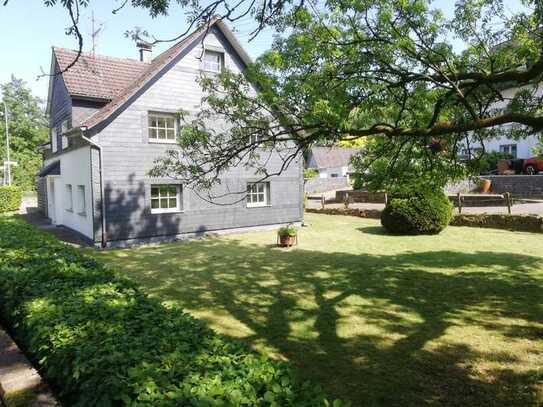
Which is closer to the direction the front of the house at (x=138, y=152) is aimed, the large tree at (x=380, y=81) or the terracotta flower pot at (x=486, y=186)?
the large tree

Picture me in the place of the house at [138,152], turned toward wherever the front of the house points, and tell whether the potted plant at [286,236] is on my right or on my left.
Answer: on my left

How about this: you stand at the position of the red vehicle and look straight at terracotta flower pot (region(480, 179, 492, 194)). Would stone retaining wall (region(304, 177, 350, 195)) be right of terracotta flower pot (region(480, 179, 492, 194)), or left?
right

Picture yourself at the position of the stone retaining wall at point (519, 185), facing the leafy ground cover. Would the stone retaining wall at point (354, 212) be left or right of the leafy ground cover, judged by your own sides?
right

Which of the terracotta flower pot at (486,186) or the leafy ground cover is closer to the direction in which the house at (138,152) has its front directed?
the leafy ground cover
